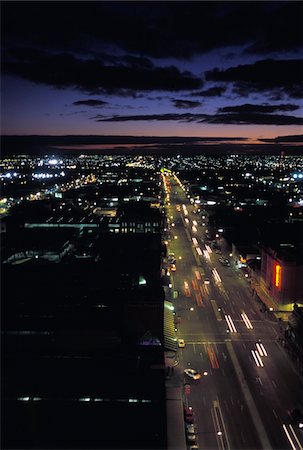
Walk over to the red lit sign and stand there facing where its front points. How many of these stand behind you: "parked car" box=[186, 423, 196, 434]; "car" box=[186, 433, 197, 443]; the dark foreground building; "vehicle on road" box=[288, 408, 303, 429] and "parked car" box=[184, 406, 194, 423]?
0

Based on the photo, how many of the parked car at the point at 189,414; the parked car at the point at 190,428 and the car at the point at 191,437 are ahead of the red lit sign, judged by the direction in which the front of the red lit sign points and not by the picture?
3

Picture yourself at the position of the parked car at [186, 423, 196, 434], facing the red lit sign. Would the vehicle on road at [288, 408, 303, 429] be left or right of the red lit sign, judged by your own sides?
right

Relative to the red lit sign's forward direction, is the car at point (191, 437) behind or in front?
in front

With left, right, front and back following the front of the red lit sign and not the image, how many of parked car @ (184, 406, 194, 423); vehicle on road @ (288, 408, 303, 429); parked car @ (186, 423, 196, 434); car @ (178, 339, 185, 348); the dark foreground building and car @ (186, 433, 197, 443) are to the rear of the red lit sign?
0

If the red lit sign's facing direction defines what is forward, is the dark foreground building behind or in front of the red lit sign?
in front

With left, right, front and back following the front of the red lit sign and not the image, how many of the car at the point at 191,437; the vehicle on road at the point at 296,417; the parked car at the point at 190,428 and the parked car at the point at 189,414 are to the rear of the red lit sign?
0

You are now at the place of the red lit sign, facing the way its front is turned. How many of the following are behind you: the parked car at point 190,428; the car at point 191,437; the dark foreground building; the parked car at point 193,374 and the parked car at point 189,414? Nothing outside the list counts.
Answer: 0
